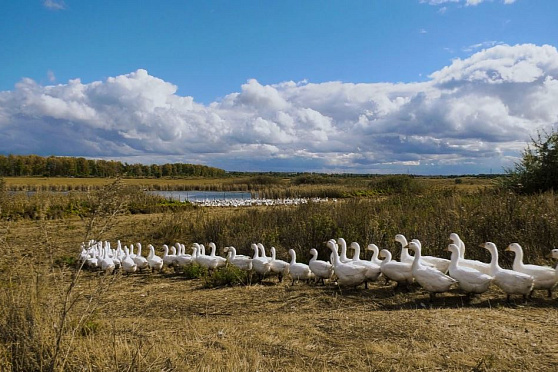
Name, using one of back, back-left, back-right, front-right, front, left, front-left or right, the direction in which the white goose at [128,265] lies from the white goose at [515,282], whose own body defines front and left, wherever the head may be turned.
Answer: front

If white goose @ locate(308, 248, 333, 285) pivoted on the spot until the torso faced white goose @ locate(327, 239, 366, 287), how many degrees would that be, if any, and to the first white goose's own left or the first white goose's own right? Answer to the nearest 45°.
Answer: approximately 135° to the first white goose's own left

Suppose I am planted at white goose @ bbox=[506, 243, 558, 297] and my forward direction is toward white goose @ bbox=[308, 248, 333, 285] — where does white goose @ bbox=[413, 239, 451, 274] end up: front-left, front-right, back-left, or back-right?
front-right

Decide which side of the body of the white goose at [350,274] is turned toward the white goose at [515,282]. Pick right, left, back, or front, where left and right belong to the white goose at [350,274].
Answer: back

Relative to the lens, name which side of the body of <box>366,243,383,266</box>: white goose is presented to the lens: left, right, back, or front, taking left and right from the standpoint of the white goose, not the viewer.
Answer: left

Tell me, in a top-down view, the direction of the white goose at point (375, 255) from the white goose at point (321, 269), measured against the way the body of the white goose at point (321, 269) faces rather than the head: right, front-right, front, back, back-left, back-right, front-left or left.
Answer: back

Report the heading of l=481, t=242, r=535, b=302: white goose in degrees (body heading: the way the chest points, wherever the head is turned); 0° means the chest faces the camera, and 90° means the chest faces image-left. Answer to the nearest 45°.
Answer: approximately 90°

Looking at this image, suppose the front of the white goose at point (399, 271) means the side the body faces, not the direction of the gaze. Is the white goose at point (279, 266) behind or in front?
in front

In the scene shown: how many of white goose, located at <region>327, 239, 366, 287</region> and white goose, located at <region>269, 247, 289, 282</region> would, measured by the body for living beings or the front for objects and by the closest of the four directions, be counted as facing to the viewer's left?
2

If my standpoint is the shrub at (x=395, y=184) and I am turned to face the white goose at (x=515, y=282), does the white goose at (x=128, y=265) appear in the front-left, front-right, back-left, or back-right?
front-right

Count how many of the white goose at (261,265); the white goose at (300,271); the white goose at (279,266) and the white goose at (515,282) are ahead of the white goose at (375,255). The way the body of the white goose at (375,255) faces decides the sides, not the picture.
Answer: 3

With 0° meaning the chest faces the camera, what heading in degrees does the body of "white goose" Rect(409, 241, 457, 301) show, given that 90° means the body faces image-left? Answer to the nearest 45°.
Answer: approximately 90°

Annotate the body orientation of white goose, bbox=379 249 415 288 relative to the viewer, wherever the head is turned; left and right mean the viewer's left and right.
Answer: facing to the left of the viewer

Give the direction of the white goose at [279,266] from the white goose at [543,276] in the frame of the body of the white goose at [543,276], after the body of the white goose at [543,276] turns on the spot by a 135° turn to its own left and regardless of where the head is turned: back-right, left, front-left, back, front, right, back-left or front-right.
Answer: back-right

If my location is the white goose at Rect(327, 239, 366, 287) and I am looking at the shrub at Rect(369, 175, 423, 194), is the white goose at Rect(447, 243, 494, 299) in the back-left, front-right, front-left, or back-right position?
back-right

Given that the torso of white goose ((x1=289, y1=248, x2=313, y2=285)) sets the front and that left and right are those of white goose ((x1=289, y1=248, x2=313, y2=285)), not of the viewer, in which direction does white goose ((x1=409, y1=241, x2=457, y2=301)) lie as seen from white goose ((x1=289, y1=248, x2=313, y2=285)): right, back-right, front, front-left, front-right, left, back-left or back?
back-left

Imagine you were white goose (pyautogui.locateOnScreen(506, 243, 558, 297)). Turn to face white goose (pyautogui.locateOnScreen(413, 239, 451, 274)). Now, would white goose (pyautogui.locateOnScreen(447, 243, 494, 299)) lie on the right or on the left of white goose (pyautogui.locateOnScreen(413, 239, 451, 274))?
left

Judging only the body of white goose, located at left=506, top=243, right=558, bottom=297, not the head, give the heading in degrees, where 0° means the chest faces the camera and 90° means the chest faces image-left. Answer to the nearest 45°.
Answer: approximately 90°

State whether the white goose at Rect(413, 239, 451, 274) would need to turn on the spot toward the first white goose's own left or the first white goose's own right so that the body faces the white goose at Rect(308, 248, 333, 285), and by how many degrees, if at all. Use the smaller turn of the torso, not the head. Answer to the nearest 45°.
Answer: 0° — it already faces it

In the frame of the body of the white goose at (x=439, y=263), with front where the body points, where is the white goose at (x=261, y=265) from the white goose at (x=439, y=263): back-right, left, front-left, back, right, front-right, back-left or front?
front
